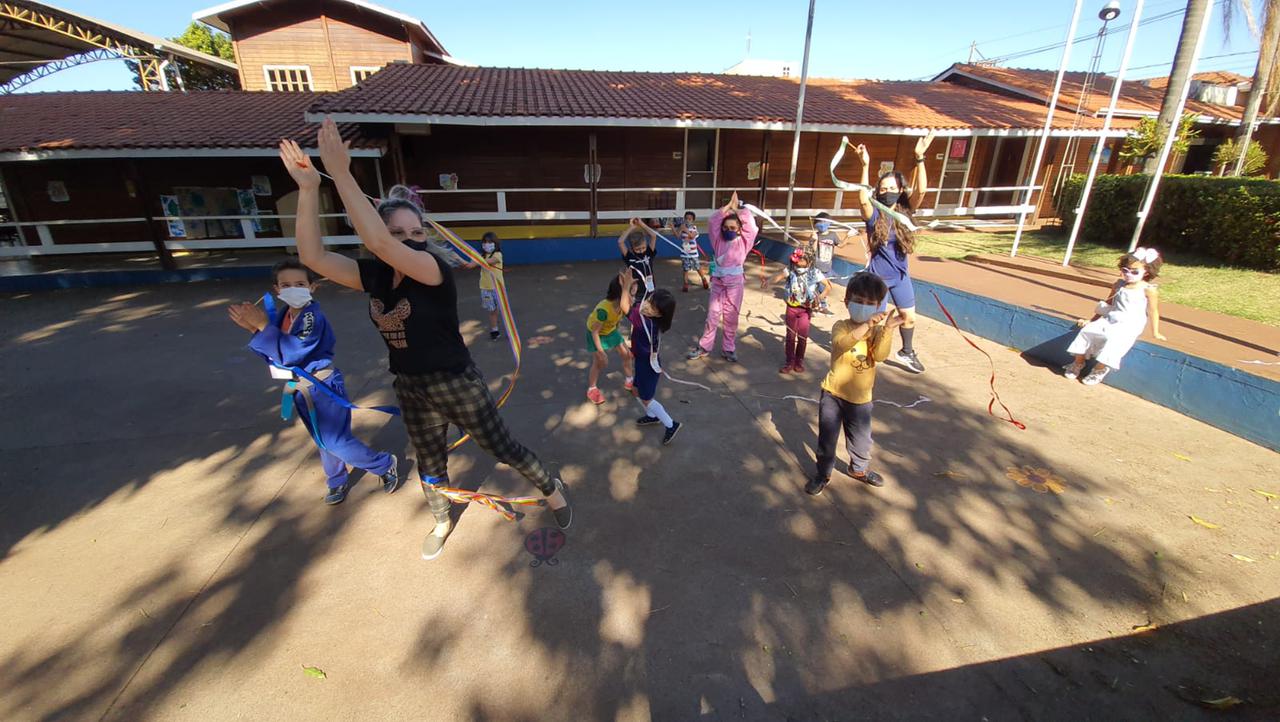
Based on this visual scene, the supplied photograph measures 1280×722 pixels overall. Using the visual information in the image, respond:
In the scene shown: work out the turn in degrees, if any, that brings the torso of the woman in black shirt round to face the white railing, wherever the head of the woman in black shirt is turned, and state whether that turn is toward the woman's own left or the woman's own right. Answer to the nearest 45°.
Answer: approximately 135° to the woman's own right

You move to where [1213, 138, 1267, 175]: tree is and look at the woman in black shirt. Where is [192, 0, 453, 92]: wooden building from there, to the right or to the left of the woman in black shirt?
right

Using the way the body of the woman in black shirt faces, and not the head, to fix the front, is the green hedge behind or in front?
behind

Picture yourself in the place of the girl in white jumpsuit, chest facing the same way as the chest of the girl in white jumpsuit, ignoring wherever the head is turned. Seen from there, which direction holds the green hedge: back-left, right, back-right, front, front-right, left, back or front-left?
back-right

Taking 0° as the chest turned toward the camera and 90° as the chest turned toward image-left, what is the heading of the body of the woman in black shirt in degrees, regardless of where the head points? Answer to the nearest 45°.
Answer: approximately 45°

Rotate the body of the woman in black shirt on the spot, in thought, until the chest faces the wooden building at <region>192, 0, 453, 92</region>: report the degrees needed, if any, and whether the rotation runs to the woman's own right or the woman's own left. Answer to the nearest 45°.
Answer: approximately 135° to the woman's own right

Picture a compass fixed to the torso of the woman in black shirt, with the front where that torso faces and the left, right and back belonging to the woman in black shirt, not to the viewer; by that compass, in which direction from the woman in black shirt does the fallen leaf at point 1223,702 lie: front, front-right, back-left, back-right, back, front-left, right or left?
left

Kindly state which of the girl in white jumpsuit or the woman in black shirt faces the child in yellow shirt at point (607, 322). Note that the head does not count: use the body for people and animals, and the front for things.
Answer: the girl in white jumpsuit

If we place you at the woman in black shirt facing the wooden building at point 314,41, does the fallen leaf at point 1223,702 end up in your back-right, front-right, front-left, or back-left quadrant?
back-right

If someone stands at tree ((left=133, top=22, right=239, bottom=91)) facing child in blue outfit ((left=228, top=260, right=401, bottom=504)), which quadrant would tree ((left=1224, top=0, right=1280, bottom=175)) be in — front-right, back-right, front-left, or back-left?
front-left

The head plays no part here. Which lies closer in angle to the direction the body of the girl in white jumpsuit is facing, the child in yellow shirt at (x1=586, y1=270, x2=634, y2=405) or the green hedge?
the child in yellow shirt

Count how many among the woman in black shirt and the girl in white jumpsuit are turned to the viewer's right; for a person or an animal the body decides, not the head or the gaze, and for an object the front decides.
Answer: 0

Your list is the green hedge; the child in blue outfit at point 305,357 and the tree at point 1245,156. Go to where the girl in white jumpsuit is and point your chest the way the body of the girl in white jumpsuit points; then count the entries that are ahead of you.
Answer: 1

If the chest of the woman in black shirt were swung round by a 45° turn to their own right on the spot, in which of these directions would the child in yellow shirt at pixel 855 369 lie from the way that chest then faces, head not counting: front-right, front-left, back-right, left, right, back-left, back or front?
back

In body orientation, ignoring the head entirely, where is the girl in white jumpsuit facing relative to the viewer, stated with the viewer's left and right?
facing the viewer and to the left of the viewer
